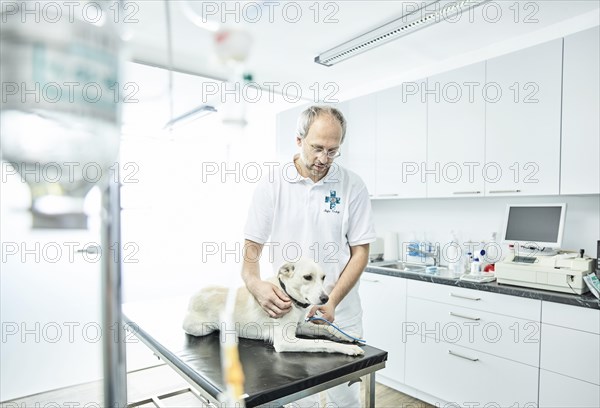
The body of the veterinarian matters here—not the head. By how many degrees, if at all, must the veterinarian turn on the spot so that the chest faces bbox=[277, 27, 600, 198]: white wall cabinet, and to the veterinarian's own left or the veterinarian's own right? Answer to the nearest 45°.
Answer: approximately 135° to the veterinarian's own left

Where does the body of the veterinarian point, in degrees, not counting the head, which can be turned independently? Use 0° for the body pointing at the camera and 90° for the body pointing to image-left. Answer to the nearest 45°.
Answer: approximately 0°

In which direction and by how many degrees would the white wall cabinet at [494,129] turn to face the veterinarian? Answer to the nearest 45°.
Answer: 0° — it already faces them

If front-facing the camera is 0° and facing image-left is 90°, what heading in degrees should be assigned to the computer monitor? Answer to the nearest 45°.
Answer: approximately 45°

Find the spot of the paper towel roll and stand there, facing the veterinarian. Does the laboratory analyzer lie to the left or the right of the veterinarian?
left

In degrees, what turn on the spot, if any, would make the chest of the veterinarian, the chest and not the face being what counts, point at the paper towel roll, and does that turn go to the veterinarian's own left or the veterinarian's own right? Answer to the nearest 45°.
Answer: approximately 180°
